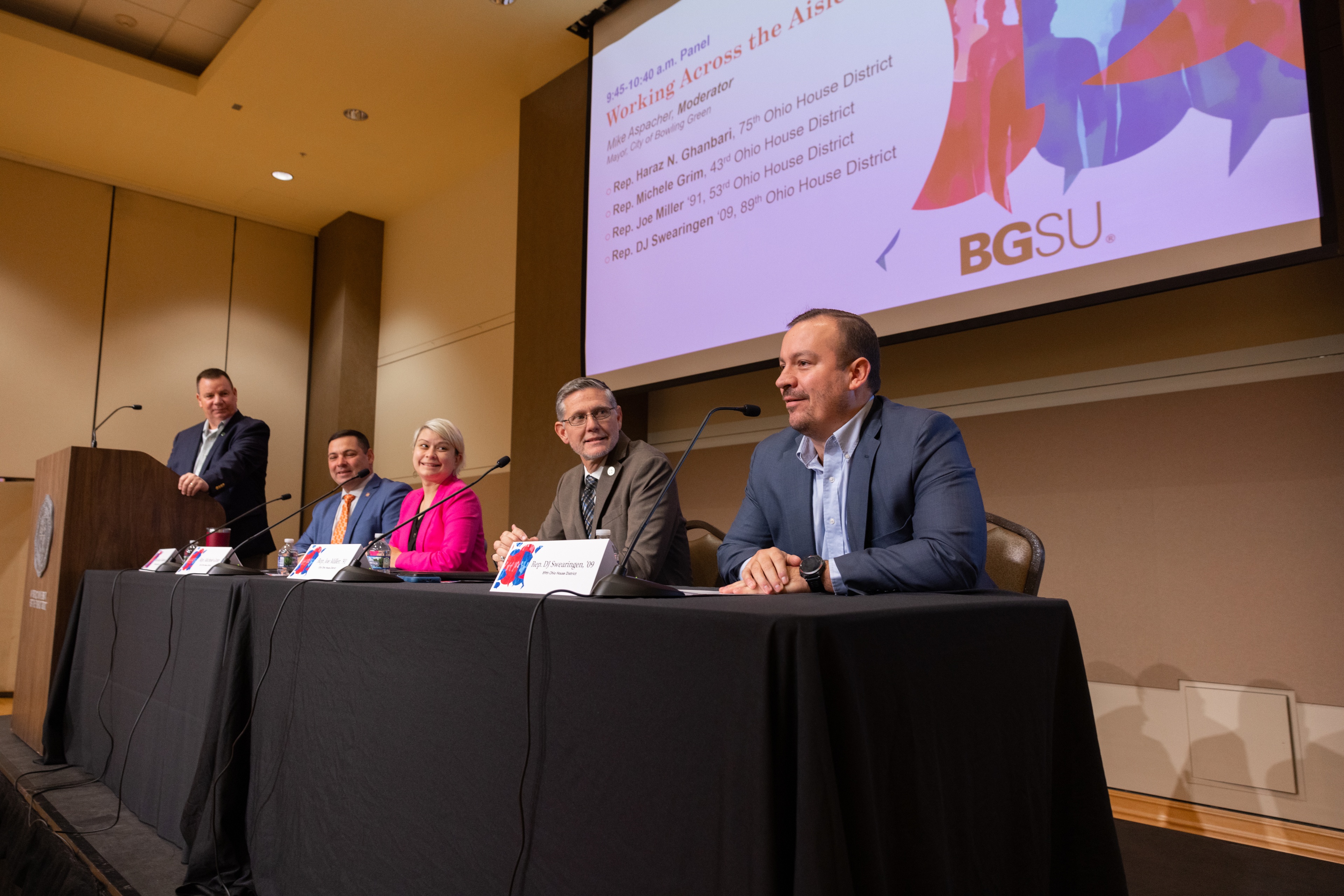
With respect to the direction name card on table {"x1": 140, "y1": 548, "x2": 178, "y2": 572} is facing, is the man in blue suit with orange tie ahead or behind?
behind

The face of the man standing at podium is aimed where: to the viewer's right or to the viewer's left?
to the viewer's right

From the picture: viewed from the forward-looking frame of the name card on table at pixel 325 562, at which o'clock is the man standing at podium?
The man standing at podium is roughly at 4 o'clock from the name card on table.

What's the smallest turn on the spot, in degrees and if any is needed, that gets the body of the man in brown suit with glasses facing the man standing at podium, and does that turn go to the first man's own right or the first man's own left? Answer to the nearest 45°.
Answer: approximately 90° to the first man's own right

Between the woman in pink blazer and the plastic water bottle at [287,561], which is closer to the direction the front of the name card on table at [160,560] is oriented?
the plastic water bottle

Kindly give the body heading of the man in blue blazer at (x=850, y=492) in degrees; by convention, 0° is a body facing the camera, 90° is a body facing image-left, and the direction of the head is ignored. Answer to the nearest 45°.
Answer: approximately 45°

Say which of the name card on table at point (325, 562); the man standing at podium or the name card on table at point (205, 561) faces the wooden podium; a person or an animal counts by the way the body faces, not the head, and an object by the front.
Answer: the man standing at podium
